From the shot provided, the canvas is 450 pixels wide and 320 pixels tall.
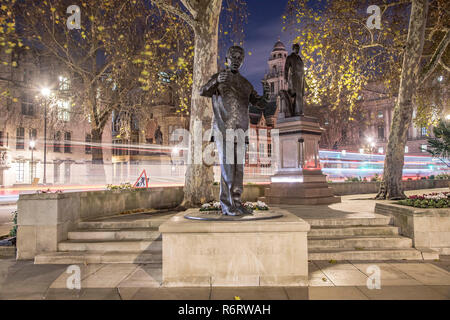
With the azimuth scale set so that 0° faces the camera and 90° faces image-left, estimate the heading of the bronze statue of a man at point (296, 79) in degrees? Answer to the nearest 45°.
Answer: approximately 315°

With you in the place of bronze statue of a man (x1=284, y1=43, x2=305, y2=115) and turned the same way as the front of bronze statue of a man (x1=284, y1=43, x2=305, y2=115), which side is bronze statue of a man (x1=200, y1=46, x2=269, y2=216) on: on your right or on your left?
on your right

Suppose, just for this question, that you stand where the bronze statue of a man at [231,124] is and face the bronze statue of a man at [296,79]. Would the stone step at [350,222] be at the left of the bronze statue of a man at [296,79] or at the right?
right

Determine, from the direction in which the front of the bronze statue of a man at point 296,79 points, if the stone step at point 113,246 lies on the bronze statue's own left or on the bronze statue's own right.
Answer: on the bronze statue's own right

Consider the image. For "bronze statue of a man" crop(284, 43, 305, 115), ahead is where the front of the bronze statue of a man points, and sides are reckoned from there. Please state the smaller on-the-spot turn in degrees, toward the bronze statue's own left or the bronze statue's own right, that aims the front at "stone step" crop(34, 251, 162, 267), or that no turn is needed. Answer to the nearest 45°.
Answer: approximately 90° to the bronze statue's own right

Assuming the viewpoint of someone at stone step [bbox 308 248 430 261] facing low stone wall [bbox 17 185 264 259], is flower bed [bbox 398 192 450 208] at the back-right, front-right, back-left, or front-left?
back-right

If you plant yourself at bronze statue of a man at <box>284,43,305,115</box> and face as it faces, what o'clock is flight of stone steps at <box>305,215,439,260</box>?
The flight of stone steps is roughly at 1 o'clock from the bronze statue of a man.

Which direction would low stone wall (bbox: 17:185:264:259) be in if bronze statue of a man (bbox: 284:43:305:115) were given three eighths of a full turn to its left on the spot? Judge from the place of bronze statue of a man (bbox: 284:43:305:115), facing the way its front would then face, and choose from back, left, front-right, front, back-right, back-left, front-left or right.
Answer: back-left
